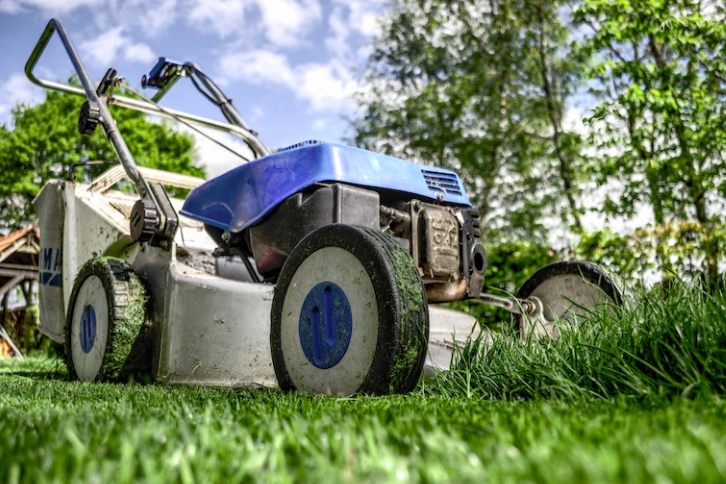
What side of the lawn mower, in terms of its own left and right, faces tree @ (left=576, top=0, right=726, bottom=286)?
left

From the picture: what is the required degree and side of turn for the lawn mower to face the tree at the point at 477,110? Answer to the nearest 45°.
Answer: approximately 135° to its left

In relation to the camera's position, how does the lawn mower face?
facing the viewer and to the right of the viewer

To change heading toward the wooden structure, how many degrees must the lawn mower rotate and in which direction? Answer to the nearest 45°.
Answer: approximately 180°

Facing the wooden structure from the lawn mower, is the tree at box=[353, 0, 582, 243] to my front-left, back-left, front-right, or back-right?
front-right

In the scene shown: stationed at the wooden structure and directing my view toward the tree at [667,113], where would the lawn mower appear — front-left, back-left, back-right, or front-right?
front-right

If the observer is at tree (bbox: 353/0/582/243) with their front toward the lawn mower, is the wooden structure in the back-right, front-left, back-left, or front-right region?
front-right

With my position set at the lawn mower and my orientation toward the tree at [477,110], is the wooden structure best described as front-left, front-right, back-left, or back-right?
front-left
